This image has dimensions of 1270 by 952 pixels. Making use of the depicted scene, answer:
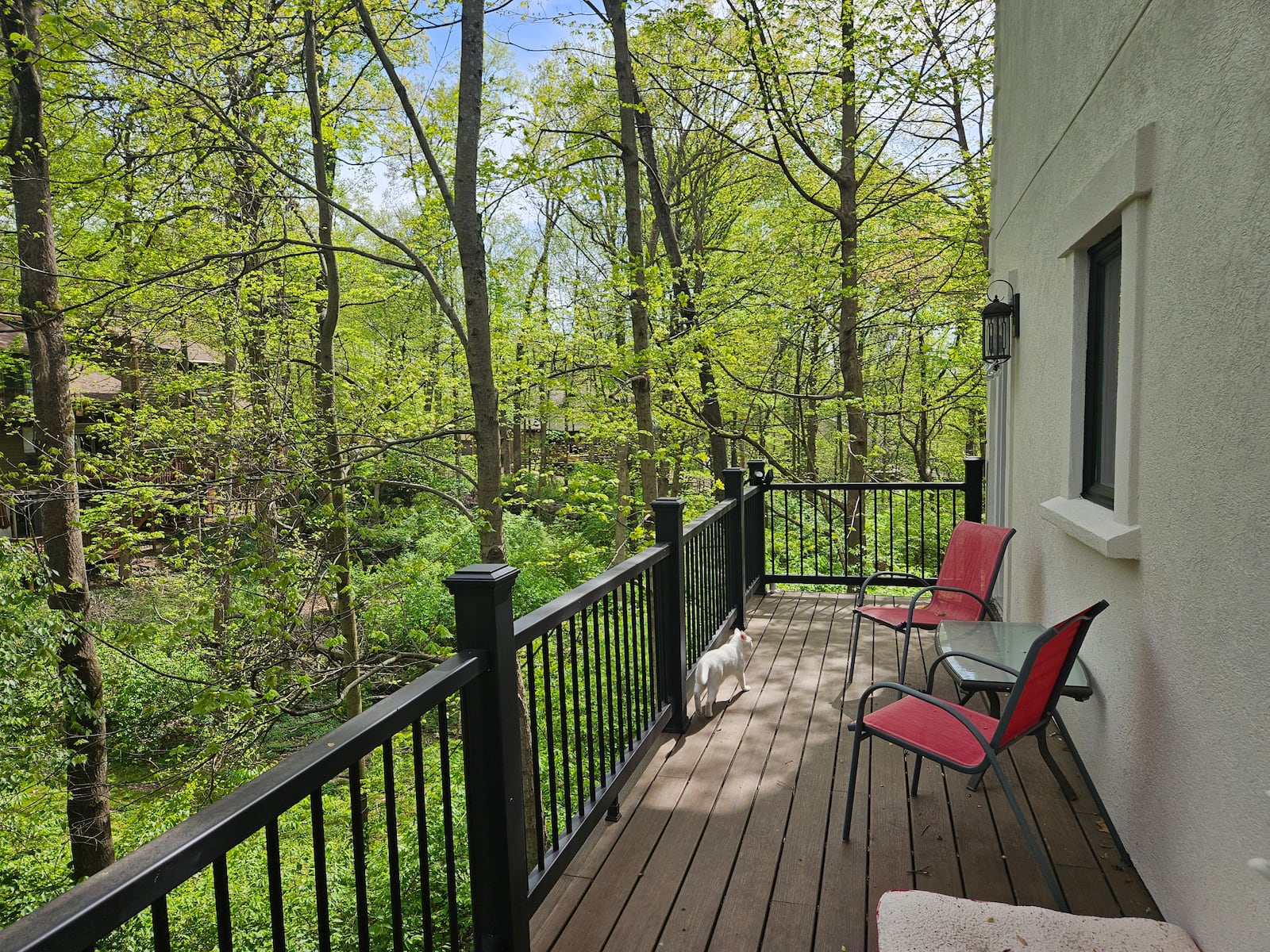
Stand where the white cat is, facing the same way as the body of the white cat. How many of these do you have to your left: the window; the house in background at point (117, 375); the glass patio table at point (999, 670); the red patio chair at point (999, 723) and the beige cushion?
1

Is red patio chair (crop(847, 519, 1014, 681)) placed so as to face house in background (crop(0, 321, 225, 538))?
no

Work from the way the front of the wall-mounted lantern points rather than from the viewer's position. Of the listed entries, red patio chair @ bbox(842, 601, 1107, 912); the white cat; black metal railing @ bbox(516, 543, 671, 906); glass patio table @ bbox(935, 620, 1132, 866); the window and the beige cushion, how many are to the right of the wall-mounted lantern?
0

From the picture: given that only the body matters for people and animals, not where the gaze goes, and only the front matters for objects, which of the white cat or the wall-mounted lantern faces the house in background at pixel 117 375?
the wall-mounted lantern

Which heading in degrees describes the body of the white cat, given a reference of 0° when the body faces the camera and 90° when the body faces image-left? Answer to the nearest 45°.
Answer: approximately 225°

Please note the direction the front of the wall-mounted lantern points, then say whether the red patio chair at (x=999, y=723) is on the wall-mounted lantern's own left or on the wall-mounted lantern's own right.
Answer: on the wall-mounted lantern's own left

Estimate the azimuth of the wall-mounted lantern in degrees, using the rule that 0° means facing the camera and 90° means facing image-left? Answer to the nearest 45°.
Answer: approximately 90°

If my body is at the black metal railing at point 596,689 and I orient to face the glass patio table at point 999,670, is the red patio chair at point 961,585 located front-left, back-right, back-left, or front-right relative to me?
front-left

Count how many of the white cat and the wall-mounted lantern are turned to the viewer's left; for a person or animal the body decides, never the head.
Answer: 1

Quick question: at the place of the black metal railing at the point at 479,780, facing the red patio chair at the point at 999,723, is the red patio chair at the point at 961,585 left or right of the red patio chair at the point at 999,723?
left

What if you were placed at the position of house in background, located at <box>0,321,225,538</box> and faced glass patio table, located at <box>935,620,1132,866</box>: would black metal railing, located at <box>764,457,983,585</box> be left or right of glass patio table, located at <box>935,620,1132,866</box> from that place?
left

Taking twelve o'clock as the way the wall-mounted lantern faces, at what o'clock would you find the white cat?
The white cat is roughly at 10 o'clock from the wall-mounted lantern.

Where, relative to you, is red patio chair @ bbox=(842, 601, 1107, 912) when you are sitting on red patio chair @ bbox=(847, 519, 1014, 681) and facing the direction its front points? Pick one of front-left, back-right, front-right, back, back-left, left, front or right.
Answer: front-left
